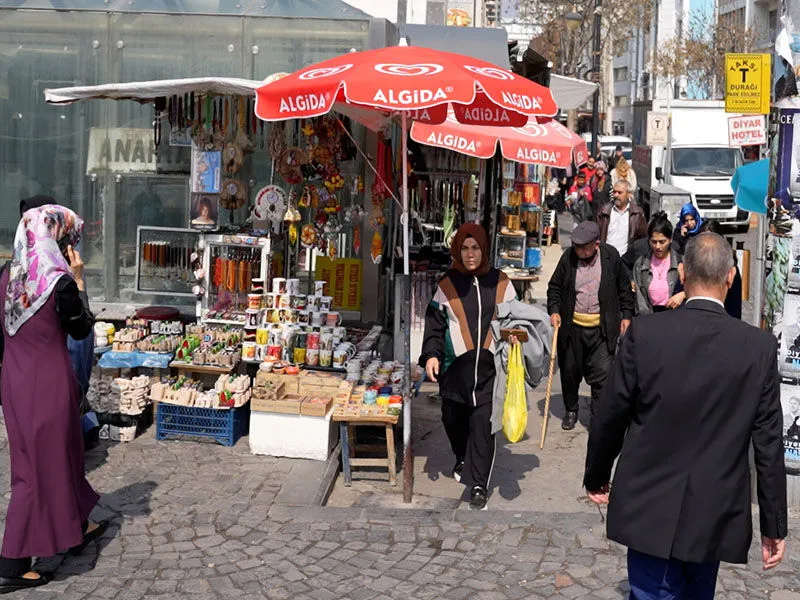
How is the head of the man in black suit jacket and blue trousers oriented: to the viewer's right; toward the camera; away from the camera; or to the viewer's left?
away from the camera

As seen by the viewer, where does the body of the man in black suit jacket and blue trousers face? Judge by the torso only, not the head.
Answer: away from the camera

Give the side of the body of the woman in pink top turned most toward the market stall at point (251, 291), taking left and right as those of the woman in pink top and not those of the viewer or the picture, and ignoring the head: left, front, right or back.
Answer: right

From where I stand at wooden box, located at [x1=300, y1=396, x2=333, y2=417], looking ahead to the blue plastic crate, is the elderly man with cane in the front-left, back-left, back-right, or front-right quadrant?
back-right

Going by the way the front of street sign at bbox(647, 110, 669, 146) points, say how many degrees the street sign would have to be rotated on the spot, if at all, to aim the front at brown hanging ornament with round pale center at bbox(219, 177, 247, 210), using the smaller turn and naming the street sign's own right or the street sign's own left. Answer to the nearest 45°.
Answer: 0° — it already faces it

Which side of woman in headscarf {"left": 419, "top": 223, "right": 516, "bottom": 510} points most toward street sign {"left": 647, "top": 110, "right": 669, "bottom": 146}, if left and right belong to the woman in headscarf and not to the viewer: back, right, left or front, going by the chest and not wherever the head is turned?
back

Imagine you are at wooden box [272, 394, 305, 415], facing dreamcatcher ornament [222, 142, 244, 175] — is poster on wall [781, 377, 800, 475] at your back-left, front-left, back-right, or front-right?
back-right
